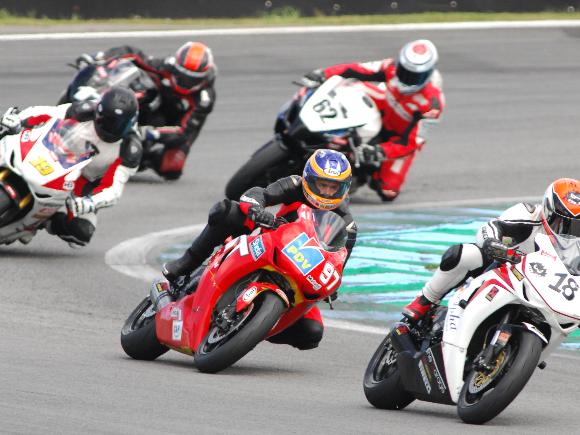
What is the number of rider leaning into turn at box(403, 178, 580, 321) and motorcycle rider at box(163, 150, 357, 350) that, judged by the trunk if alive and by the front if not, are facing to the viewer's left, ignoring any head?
0

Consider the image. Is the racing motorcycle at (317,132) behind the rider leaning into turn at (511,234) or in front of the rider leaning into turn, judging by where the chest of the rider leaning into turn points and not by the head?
behind

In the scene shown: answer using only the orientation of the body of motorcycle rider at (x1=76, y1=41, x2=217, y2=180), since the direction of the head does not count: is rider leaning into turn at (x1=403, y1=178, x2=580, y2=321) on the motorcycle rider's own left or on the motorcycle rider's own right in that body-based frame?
on the motorcycle rider's own left

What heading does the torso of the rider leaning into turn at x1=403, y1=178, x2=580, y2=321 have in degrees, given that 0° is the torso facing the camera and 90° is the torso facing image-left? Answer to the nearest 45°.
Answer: approximately 315°

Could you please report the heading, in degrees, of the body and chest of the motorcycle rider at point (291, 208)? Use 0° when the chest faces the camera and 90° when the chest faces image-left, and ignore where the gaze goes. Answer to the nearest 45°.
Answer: approximately 315°

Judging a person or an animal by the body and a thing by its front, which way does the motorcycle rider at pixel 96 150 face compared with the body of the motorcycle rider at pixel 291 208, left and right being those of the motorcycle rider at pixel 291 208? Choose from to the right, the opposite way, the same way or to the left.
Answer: to the right

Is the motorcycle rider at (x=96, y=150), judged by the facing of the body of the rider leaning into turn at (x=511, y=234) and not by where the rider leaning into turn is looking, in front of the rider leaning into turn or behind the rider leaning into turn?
behind

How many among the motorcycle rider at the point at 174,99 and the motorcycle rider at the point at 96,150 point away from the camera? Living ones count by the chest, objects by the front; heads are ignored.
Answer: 0

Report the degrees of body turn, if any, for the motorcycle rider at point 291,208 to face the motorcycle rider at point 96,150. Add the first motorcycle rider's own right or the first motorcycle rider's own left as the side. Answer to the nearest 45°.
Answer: approximately 180°

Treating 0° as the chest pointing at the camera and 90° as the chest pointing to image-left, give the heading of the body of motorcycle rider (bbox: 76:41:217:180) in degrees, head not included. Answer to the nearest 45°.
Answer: approximately 45°

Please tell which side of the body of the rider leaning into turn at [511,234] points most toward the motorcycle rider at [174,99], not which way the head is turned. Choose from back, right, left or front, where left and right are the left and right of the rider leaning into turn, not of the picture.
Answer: back

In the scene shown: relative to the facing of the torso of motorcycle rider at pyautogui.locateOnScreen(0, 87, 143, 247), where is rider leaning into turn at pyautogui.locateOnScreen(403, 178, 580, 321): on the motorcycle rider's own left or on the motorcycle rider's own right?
on the motorcycle rider's own left

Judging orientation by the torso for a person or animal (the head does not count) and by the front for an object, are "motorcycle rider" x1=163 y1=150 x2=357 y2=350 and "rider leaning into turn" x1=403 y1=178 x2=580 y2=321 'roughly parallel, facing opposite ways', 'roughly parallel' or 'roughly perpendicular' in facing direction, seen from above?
roughly parallel
